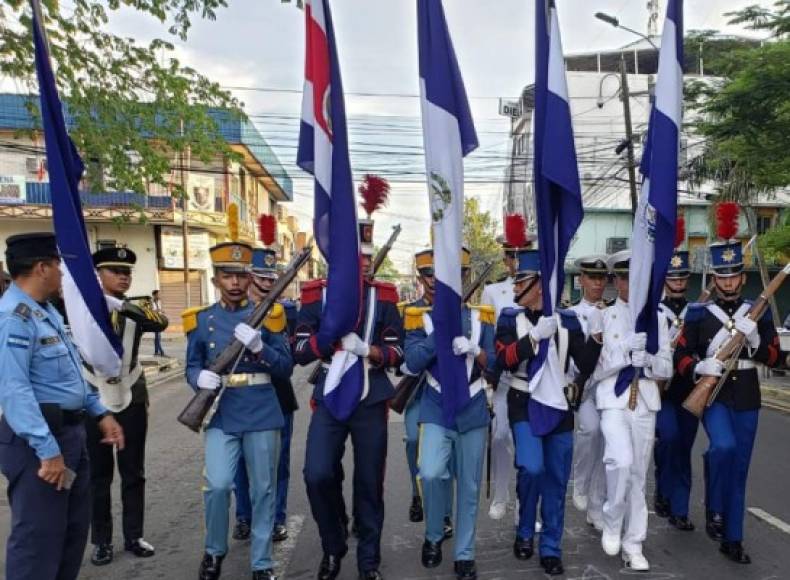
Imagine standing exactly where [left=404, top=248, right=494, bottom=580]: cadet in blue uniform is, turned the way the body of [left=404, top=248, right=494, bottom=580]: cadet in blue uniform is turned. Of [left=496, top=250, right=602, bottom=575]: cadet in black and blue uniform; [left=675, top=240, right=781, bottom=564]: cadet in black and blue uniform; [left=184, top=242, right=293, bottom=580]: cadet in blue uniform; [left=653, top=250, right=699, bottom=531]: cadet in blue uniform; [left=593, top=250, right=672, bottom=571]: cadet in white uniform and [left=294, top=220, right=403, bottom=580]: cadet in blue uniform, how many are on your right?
2

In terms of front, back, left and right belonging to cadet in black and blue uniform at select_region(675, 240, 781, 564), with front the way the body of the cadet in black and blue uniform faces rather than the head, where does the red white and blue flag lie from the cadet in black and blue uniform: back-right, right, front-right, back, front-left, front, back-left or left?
front-right

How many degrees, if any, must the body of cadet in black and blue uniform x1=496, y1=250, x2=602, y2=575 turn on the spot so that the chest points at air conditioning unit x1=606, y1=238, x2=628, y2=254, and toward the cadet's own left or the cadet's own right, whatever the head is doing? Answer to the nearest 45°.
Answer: approximately 180°

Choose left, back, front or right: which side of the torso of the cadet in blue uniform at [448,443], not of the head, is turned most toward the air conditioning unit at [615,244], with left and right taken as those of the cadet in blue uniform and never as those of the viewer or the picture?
back

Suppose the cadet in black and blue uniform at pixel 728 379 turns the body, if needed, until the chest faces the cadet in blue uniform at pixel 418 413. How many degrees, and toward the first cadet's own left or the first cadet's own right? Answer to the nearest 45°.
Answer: approximately 90° to the first cadet's own right

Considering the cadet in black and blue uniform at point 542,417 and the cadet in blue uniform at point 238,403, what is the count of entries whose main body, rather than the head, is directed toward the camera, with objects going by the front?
2

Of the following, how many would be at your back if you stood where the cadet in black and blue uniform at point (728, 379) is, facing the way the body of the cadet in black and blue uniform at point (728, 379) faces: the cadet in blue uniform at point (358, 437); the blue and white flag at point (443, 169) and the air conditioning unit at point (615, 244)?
1

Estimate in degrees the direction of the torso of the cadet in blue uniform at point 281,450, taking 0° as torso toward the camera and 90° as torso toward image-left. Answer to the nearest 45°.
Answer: approximately 0°

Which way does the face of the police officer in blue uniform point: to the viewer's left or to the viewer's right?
to the viewer's right

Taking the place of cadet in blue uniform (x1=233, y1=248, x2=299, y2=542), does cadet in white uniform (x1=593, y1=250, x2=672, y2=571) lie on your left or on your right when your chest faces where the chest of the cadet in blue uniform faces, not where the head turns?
on your left
